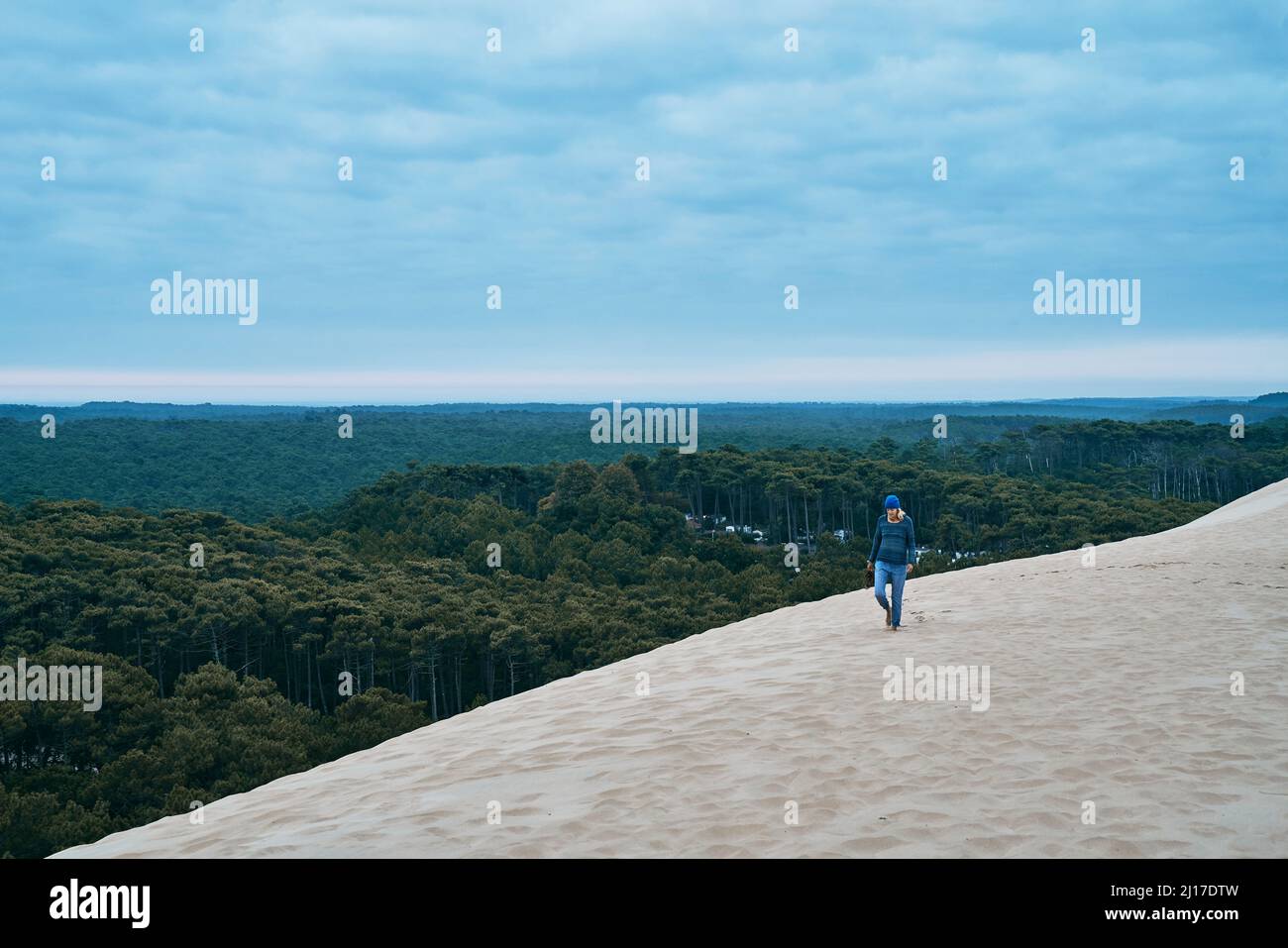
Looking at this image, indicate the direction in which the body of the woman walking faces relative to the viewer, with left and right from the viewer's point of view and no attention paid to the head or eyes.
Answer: facing the viewer
